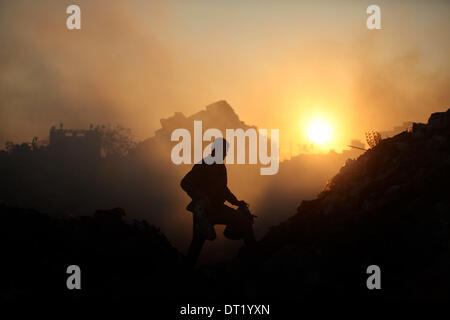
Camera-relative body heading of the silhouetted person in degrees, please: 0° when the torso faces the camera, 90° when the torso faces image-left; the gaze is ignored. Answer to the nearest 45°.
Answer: approximately 315°
